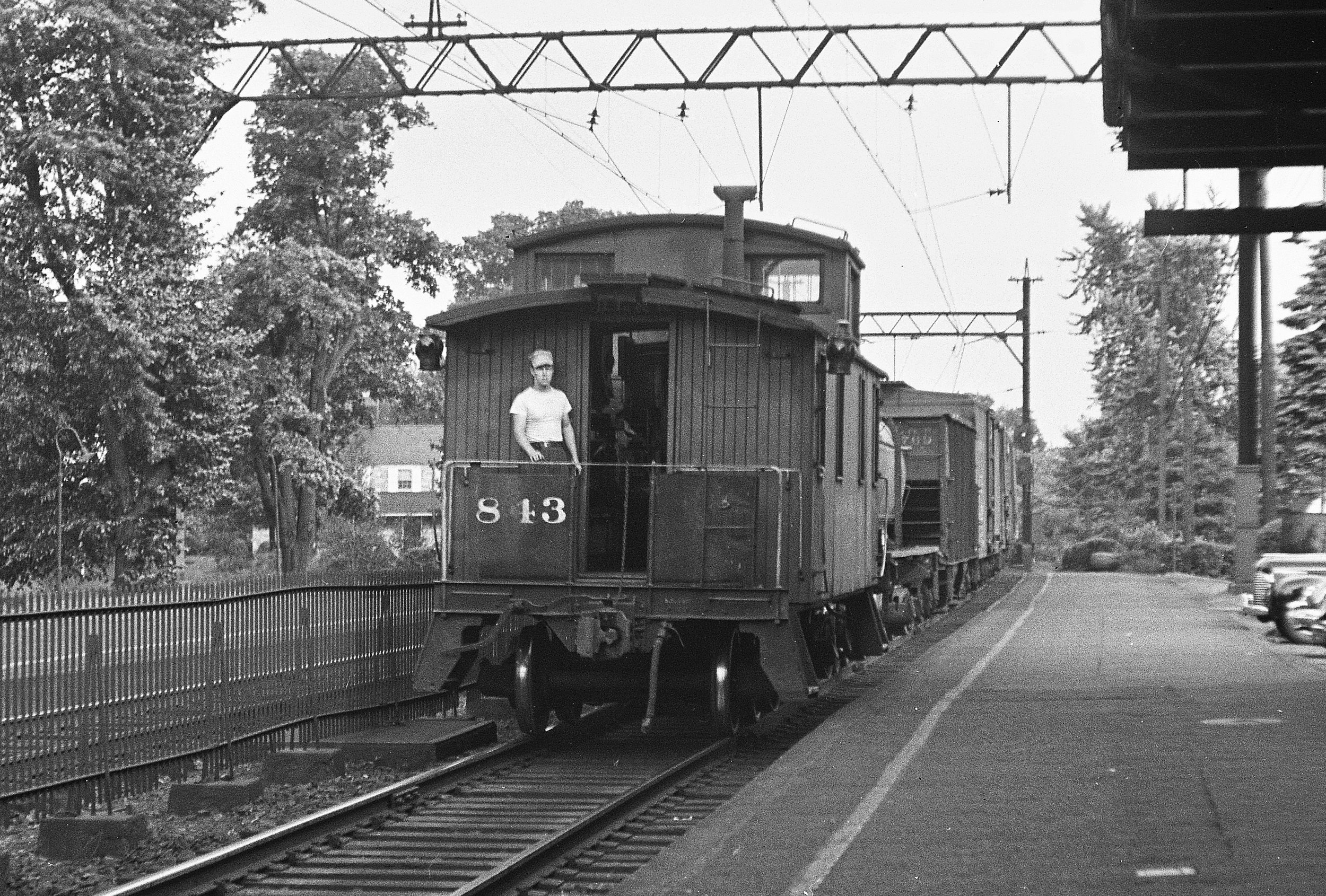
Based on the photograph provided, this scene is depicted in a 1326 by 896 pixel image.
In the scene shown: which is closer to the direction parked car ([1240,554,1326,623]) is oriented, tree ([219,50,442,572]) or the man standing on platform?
the man standing on platform

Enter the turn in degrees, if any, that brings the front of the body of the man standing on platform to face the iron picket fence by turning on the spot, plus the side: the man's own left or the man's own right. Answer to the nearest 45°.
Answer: approximately 45° to the man's own right

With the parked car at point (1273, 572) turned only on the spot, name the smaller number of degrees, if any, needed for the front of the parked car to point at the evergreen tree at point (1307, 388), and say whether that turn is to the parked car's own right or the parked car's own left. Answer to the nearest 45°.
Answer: approximately 135° to the parked car's own right

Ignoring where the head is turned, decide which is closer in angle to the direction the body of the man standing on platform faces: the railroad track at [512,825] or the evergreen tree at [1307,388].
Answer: the railroad track

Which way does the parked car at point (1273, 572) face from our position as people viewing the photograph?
facing the viewer and to the left of the viewer

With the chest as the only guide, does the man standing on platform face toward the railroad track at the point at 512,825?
yes

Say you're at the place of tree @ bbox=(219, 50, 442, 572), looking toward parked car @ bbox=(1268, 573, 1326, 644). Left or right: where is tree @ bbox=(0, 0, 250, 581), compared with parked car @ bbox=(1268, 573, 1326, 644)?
right

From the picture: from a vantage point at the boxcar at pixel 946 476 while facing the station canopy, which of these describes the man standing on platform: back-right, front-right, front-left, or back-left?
front-right

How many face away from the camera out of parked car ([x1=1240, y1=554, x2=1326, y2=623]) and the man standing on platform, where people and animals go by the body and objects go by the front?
0

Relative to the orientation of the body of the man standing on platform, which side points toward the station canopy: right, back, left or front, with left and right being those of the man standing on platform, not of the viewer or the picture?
left

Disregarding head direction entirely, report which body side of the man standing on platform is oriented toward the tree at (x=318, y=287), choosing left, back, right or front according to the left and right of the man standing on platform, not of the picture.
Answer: back

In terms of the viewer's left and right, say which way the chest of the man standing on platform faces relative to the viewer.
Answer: facing the viewer

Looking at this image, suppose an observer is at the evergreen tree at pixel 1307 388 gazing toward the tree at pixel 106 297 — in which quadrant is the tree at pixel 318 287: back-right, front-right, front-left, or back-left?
front-right

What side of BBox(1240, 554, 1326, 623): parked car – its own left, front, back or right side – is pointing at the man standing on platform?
front

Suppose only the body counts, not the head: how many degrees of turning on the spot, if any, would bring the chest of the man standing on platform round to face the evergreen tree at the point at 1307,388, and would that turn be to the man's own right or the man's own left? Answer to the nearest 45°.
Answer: approximately 135° to the man's own left
